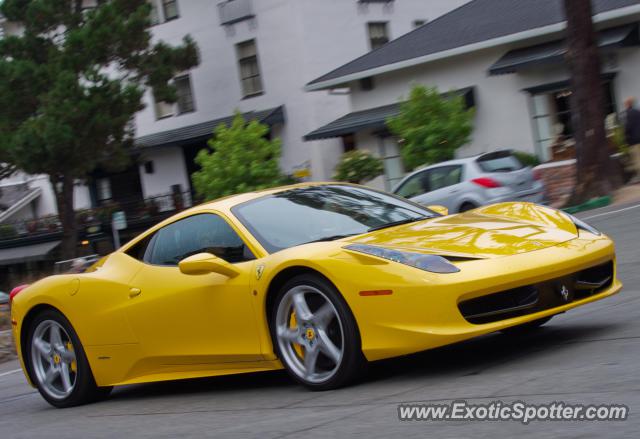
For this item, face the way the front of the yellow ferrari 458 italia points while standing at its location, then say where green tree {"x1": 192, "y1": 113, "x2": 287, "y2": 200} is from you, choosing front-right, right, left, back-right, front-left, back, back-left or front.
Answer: back-left

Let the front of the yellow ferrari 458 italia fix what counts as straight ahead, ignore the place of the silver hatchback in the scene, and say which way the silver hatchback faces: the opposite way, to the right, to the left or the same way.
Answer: the opposite way

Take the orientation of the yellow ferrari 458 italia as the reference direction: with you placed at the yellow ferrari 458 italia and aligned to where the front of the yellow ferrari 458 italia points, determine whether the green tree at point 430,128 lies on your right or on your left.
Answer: on your left

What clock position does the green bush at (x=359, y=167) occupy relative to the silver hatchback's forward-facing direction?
The green bush is roughly at 1 o'clock from the silver hatchback.

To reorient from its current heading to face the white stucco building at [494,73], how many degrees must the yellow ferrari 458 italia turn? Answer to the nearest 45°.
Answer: approximately 135° to its left

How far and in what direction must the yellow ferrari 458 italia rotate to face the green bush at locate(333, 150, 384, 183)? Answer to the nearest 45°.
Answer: approximately 135° to its left

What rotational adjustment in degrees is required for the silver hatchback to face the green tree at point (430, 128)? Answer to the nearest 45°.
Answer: approximately 45° to its right

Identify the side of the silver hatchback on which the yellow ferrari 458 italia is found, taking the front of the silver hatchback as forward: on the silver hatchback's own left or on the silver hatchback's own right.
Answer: on the silver hatchback's own left

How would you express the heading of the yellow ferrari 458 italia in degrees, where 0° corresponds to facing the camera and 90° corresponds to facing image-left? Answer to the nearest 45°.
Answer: approximately 315°

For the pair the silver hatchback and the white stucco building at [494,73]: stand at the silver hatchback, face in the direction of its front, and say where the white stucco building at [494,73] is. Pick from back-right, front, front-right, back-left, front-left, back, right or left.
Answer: front-right

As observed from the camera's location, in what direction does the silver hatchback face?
facing away from the viewer and to the left of the viewer

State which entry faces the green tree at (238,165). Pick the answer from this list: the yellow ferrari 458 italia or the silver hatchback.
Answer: the silver hatchback

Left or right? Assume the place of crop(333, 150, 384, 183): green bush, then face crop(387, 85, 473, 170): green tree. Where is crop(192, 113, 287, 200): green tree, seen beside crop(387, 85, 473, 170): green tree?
right

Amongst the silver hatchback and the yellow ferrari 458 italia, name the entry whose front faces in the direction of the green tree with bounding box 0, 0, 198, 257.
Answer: the silver hatchback
